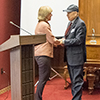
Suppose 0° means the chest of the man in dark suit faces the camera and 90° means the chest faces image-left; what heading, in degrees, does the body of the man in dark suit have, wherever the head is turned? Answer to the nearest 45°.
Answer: approximately 45°

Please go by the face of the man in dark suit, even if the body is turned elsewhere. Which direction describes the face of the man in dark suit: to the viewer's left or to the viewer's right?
to the viewer's left

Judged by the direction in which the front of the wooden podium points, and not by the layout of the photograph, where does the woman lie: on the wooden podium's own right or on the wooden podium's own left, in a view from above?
on the wooden podium's own left

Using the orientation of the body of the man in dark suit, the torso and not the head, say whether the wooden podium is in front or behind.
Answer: in front

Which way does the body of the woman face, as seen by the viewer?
to the viewer's right

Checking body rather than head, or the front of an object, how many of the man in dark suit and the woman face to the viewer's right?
1

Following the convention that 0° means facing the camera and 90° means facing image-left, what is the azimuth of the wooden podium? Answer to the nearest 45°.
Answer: approximately 315°
